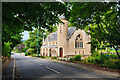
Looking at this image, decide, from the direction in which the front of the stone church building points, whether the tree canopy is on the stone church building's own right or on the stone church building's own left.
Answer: on the stone church building's own right
